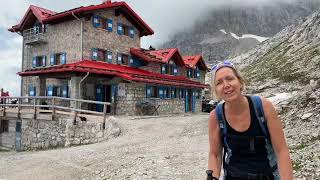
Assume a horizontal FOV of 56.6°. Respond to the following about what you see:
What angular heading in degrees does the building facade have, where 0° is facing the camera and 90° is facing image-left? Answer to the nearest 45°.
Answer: approximately 315°

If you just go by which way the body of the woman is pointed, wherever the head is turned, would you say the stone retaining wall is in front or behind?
behind

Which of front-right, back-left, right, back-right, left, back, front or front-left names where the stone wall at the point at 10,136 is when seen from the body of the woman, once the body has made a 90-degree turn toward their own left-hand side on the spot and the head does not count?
back-left

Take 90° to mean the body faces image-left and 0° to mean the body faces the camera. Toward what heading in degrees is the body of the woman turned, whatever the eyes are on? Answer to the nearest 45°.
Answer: approximately 0°

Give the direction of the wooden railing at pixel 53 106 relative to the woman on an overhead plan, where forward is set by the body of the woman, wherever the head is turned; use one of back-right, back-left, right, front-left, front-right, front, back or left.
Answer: back-right
